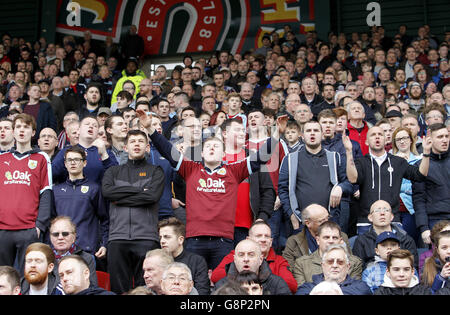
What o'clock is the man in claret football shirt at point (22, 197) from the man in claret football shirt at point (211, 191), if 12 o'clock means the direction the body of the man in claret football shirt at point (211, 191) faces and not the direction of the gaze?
the man in claret football shirt at point (22, 197) is roughly at 3 o'clock from the man in claret football shirt at point (211, 191).

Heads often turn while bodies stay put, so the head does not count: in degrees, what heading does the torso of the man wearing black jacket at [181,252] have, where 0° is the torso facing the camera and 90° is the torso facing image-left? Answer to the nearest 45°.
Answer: approximately 45°

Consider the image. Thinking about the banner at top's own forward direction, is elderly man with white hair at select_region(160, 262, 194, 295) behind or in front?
in front

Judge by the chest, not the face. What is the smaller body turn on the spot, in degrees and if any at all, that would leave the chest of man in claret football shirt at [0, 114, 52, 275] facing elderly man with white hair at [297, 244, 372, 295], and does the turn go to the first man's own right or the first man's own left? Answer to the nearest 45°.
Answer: approximately 45° to the first man's own left

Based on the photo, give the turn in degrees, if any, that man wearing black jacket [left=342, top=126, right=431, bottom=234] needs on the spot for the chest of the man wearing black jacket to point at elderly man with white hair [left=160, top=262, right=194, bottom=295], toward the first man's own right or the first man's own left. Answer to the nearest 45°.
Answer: approximately 45° to the first man's own right

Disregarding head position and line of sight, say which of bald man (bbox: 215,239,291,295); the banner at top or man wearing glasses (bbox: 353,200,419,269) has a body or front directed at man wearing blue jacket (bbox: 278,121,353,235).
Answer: the banner at top

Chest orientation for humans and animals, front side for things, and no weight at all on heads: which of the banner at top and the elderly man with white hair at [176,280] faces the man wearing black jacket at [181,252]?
the banner at top

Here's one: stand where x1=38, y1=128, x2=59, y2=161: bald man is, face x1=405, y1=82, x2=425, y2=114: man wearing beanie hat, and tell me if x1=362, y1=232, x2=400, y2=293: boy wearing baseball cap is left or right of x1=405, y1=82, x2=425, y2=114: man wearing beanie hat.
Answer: right
